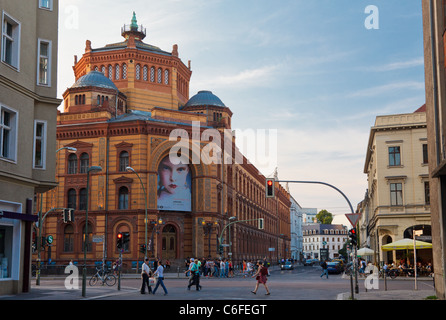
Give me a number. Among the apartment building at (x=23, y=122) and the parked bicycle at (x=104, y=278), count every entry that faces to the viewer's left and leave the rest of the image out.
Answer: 1

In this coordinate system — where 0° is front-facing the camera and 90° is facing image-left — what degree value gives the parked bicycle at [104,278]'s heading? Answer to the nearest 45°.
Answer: approximately 90°

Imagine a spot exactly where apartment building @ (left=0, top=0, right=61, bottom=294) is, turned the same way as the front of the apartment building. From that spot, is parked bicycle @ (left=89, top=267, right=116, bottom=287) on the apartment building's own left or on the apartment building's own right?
on the apartment building's own left

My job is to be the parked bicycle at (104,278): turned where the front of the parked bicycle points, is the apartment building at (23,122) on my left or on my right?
on my left

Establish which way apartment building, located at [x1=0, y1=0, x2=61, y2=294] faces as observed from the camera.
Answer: facing the viewer and to the right of the viewer
